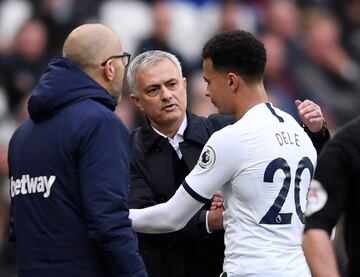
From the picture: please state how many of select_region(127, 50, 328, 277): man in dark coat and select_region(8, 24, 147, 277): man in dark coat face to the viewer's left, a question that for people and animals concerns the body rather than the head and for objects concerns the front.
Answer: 0

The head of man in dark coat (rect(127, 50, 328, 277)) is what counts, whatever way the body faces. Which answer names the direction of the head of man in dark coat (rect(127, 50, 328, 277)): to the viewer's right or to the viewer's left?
to the viewer's right

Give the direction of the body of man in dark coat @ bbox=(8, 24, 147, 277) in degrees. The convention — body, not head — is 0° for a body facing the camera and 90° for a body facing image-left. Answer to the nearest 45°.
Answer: approximately 225°

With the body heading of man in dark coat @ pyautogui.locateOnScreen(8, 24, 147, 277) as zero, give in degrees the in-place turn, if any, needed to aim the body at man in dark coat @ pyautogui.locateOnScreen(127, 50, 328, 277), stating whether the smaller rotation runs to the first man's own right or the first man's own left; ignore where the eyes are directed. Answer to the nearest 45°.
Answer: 0° — they already face them

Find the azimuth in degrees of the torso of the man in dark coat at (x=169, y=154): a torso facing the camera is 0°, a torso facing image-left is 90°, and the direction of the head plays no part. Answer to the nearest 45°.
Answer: approximately 315°

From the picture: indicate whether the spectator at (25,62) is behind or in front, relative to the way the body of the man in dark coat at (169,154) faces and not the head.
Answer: behind

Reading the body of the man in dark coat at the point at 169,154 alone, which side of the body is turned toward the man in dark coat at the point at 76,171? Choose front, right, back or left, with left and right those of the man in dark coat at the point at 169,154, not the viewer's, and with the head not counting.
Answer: right

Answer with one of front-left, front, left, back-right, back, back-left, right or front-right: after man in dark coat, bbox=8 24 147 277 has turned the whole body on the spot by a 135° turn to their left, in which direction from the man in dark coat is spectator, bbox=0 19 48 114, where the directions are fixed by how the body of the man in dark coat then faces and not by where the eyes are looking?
right
